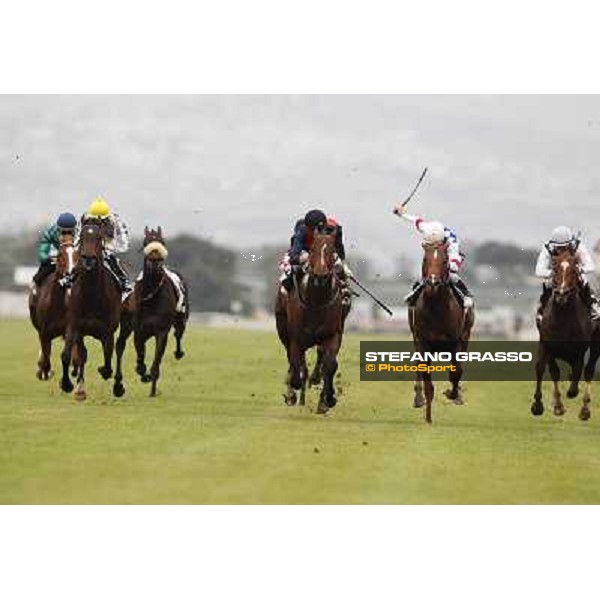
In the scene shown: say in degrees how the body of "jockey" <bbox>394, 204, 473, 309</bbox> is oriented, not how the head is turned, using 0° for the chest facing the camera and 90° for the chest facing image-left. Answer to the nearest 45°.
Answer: approximately 0°

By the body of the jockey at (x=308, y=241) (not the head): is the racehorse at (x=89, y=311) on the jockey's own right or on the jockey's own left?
on the jockey's own right

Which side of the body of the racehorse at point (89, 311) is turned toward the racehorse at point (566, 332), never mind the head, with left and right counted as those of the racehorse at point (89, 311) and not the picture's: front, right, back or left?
left

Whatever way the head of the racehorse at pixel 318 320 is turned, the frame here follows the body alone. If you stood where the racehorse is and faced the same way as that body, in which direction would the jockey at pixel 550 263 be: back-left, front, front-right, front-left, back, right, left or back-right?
left

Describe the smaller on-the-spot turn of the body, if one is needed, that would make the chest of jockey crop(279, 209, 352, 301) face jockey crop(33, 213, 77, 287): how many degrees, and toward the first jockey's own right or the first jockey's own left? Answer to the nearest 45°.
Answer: approximately 135° to the first jockey's own right

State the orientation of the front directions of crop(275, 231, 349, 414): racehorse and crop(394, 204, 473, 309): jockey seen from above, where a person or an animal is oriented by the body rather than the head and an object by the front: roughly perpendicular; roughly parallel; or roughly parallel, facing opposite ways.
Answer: roughly parallel

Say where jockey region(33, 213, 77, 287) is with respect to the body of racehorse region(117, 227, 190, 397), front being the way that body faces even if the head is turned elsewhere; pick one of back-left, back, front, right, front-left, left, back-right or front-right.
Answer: right

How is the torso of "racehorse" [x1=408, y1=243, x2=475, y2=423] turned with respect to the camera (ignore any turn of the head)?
toward the camera

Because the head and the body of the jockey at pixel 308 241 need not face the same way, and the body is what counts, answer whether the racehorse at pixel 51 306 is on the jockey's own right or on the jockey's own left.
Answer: on the jockey's own right

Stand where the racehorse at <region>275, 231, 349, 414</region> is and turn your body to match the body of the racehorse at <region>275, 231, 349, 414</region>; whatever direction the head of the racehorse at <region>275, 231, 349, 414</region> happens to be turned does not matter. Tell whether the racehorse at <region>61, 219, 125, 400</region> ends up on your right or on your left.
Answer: on your right

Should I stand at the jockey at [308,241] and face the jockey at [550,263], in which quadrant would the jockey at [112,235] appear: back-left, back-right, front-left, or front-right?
back-left

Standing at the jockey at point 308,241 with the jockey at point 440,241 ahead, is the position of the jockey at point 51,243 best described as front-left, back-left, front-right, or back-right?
back-left

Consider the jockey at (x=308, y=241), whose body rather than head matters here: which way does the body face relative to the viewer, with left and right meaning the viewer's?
facing the viewer

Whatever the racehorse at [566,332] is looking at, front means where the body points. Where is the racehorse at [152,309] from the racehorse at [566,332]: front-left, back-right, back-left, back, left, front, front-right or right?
right

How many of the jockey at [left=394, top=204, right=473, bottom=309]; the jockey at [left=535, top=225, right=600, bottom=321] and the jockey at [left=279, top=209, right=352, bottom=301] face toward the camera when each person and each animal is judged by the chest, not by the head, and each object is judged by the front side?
3
